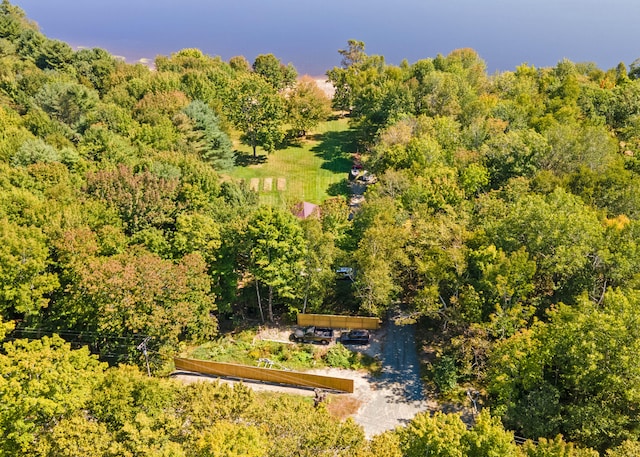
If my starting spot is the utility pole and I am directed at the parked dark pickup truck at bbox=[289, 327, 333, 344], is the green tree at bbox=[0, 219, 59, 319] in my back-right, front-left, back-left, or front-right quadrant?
back-left

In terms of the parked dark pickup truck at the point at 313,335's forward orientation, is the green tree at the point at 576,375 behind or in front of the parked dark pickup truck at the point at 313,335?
behind

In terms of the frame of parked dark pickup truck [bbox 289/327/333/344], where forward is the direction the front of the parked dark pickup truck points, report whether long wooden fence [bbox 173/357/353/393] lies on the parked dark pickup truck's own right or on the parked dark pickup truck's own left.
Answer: on the parked dark pickup truck's own left

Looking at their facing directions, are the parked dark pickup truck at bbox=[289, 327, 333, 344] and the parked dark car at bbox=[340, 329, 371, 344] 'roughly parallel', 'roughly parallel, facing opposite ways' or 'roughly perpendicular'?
roughly parallel

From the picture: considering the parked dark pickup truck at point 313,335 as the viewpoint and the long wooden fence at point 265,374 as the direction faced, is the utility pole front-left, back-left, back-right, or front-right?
front-right

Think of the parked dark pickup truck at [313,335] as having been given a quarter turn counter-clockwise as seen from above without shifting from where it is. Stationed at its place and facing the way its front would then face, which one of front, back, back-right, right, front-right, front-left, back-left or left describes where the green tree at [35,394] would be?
front-right
